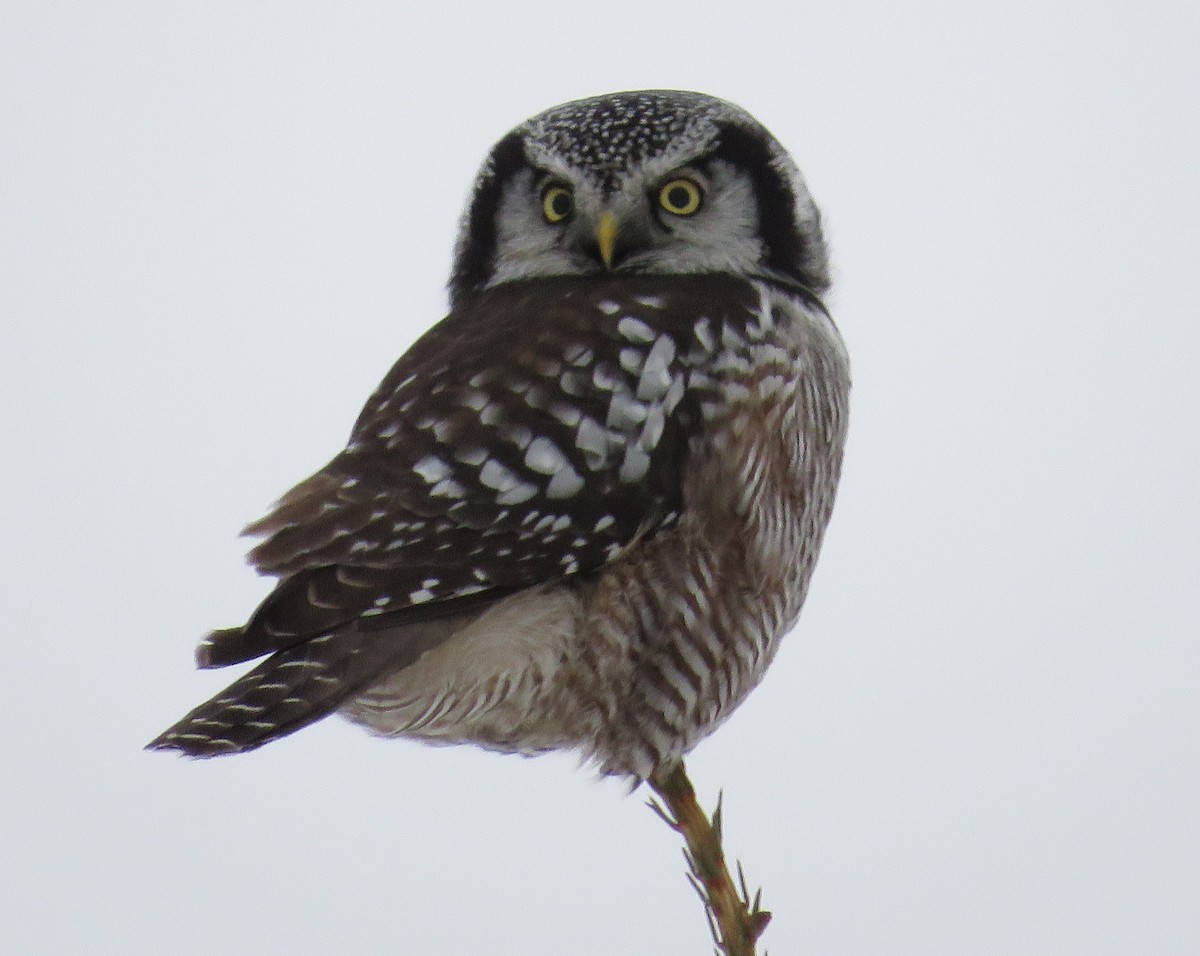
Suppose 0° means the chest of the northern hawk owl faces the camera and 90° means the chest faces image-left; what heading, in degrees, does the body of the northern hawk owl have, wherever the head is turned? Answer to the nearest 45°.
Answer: approximately 270°
